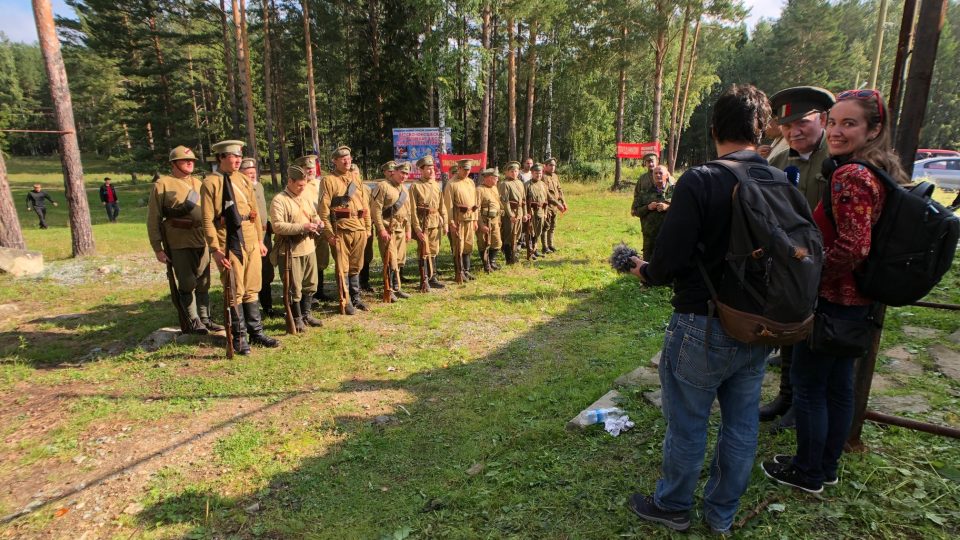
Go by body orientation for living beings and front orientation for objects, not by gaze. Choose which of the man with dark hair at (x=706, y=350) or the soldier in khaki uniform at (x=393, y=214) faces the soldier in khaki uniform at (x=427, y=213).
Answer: the man with dark hair

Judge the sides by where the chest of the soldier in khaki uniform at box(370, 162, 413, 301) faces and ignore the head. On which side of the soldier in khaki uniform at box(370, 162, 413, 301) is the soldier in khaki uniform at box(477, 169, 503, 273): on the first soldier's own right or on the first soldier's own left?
on the first soldier's own left

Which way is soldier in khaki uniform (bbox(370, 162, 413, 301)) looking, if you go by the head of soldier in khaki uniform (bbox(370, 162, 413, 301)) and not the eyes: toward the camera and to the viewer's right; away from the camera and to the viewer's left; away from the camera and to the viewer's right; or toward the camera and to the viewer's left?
toward the camera and to the viewer's right

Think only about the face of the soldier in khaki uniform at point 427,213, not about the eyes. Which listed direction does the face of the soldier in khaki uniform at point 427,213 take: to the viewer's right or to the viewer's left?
to the viewer's right

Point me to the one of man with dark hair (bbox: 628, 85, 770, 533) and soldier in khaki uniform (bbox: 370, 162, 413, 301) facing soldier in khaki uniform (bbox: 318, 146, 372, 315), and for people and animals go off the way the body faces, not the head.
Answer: the man with dark hair

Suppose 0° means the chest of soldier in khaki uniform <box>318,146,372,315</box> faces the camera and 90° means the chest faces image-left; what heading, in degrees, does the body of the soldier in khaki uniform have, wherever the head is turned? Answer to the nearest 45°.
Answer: approximately 315°

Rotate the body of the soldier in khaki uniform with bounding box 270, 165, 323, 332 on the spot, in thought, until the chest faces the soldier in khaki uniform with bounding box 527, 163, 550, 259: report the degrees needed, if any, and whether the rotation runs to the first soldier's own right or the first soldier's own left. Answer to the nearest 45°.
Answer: approximately 90° to the first soldier's own left

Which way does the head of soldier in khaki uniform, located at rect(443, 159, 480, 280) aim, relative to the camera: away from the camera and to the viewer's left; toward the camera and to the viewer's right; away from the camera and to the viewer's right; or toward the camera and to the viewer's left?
toward the camera and to the viewer's right

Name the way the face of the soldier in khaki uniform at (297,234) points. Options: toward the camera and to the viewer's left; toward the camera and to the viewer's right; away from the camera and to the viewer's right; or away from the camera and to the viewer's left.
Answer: toward the camera and to the viewer's right

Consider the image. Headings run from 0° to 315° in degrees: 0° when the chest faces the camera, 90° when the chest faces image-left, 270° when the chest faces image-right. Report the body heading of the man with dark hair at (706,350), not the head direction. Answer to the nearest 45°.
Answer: approximately 135°

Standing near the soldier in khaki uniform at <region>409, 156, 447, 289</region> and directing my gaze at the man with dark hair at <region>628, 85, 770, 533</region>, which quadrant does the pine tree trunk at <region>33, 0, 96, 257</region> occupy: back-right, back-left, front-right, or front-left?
back-right

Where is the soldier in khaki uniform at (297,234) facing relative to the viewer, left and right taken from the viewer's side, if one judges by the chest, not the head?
facing the viewer and to the right of the viewer

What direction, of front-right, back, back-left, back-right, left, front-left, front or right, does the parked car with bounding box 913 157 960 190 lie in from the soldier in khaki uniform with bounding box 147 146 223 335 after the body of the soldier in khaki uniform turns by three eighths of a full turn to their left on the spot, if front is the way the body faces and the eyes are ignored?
right
